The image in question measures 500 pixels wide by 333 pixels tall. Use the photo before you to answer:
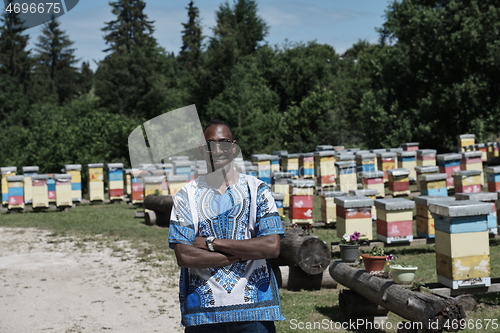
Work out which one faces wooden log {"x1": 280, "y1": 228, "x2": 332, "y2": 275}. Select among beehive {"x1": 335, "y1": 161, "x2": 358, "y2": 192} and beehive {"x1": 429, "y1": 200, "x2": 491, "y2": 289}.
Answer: beehive {"x1": 335, "y1": 161, "x2": 358, "y2": 192}

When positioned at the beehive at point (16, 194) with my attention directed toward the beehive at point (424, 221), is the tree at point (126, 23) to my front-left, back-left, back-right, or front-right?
back-left

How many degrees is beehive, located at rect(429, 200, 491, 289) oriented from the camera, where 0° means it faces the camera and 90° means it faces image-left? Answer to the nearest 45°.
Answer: approximately 0°

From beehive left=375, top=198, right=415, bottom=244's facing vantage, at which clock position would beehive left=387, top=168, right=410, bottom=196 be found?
beehive left=387, top=168, right=410, bottom=196 is roughly at 6 o'clock from beehive left=375, top=198, right=415, bottom=244.

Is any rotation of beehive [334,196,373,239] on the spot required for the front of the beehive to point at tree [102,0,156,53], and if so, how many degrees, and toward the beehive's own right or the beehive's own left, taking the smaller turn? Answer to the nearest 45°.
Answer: approximately 135° to the beehive's own right

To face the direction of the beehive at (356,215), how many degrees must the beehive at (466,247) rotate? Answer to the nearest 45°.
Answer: approximately 135° to its right

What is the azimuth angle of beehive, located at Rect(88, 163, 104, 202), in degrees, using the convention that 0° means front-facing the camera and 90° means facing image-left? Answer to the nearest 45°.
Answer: approximately 0°

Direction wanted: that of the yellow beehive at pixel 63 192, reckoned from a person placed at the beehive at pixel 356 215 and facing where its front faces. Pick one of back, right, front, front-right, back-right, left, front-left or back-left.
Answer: back-right

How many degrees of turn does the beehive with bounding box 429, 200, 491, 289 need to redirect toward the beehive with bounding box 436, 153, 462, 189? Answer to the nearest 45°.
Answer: approximately 180°

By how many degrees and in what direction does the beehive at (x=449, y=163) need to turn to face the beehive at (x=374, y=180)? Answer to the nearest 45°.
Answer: approximately 45° to its right
